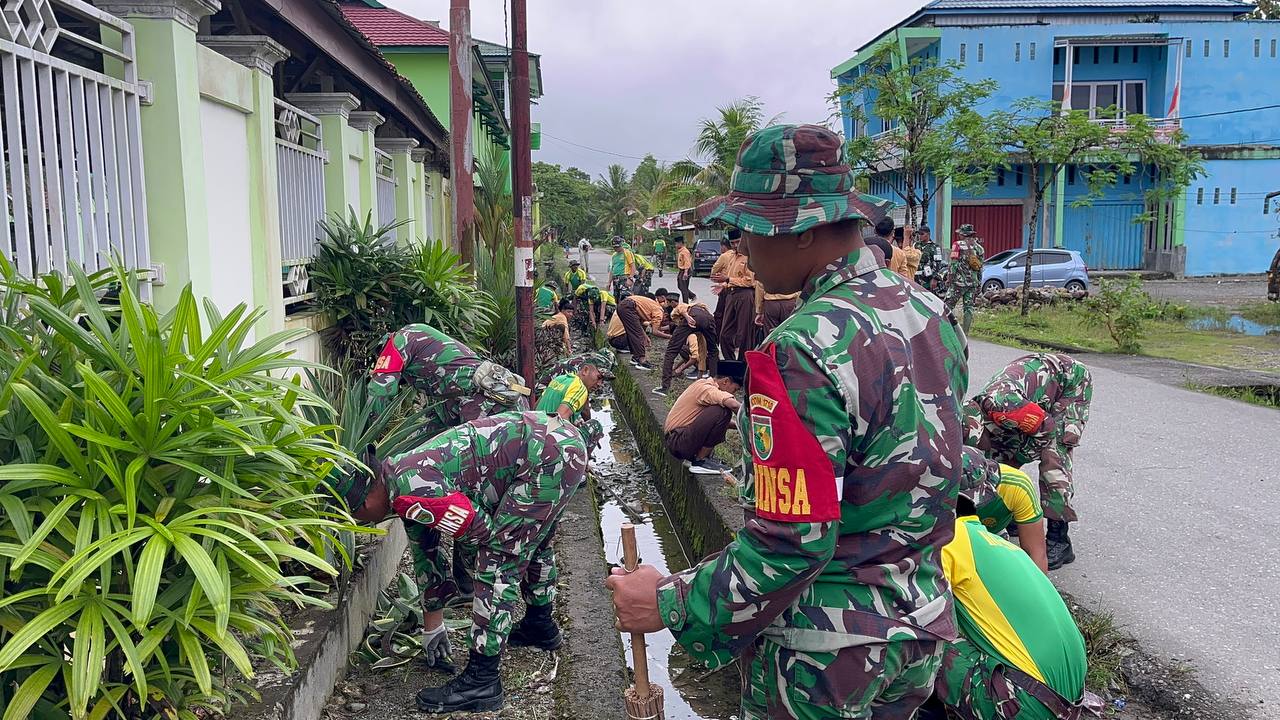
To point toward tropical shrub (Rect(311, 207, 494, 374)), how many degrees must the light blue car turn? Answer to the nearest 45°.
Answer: approximately 90° to its left

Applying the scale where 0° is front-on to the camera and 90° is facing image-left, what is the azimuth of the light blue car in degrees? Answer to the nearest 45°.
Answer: approximately 90°

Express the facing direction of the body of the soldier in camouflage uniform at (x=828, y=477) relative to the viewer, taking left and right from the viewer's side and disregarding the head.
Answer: facing away from the viewer and to the left of the viewer

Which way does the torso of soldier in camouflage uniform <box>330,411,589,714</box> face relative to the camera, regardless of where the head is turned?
to the viewer's left
